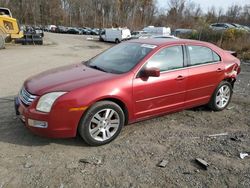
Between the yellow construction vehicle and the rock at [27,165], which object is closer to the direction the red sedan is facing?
the rock

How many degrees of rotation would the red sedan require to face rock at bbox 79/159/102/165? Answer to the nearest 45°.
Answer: approximately 45° to its left

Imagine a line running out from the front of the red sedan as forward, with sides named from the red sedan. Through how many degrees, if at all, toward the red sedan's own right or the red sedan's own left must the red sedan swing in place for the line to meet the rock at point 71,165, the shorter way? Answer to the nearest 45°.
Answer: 0° — it already faces it

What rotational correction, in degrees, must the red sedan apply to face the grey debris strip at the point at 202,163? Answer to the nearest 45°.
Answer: approximately 90° to its left

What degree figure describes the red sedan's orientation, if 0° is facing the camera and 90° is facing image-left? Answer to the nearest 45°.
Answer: approximately 45°

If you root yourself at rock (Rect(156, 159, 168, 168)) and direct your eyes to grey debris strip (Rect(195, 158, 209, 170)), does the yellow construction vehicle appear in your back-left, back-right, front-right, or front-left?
back-left

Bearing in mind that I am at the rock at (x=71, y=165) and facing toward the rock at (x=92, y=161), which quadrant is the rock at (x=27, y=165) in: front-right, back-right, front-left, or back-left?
back-left

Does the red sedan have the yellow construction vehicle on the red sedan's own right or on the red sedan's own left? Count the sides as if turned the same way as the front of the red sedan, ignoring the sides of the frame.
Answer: on the red sedan's own right

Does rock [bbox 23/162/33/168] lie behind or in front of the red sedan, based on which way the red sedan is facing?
in front

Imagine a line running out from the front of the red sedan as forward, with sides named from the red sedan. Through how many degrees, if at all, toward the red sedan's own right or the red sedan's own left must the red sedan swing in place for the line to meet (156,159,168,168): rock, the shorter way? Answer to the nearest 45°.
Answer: approximately 90° to the red sedan's own left
